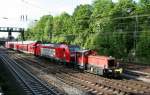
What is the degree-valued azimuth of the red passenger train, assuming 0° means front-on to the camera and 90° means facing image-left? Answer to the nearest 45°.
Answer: approximately 315°
